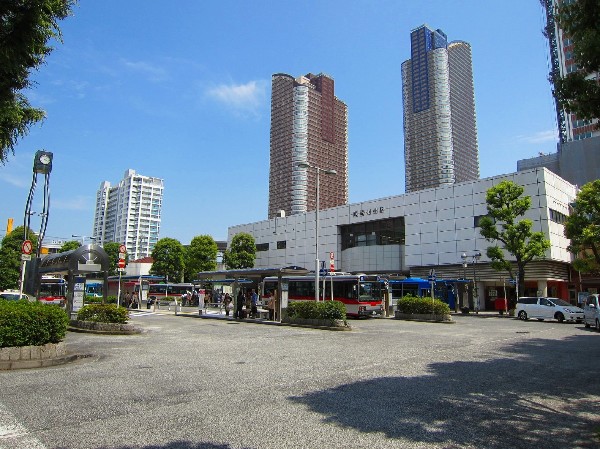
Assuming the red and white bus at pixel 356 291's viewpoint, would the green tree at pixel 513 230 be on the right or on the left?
on its left

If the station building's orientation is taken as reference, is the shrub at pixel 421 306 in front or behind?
in front

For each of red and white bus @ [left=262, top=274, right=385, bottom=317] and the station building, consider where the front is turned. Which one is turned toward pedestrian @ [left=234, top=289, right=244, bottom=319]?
the station building

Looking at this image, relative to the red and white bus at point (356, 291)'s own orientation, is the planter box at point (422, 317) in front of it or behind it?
in front

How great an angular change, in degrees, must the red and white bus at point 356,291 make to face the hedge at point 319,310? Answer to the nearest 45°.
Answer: approximately 45° to its right

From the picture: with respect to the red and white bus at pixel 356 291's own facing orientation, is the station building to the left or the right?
on its left

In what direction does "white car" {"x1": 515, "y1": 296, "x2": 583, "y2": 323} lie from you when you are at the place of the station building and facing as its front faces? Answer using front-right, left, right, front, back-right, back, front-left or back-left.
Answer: front-left

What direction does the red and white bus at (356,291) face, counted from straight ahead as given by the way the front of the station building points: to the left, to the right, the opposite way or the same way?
to the left

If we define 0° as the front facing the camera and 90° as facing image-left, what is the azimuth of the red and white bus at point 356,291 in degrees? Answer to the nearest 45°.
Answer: approximately 315°

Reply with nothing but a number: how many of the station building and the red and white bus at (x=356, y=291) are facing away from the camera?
0

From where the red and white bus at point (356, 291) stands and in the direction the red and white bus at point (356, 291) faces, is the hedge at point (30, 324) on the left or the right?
on its right

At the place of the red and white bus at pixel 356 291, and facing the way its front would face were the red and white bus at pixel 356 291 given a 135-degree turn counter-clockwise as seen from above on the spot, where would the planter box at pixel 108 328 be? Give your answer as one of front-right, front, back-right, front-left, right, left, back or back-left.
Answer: back-left
